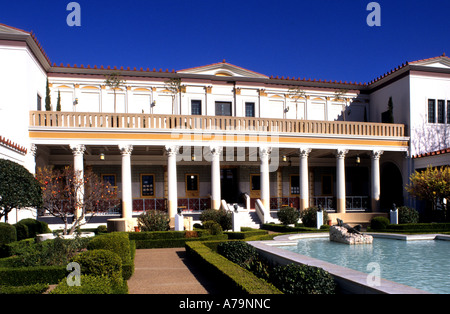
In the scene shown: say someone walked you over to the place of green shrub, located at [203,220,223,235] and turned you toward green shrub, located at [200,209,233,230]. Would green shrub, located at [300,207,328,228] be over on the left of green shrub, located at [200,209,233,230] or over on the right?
right

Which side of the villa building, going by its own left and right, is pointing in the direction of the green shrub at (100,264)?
front

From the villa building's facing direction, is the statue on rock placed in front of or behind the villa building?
in front

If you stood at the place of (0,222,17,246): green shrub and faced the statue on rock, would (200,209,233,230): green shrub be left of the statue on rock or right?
left

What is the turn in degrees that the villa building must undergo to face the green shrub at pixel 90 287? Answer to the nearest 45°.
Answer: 0° — it already faces it

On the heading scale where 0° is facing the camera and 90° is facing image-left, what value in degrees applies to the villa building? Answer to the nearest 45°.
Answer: approximately 0°

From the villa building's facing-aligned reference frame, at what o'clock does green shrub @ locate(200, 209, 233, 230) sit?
The green shrub is roughly at 12 o'clock from the villa building.

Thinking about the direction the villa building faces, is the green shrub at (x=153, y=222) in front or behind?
in front

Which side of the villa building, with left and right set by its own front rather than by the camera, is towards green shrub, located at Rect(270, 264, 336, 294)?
front

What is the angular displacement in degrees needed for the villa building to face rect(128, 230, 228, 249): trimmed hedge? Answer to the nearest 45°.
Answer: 0° — it already faces it
